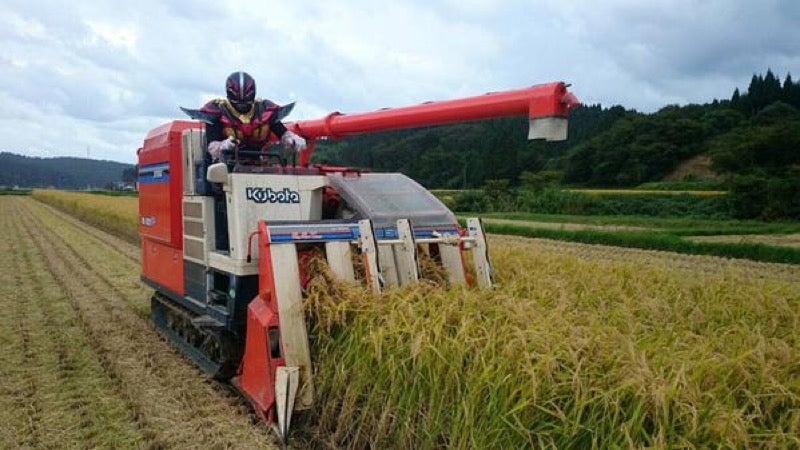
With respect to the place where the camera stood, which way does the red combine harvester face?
facing the viewer and to the right of the viewer

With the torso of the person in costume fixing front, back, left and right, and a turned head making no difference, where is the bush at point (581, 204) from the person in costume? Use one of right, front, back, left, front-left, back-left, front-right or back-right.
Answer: back-left

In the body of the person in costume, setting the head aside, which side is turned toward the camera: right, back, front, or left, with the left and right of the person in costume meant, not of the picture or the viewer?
front

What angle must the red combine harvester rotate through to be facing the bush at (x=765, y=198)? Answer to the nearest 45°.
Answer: approximately 90° to its left

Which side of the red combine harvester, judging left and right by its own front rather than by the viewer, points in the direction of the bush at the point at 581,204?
left

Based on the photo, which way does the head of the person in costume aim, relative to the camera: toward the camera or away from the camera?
toward the camera
